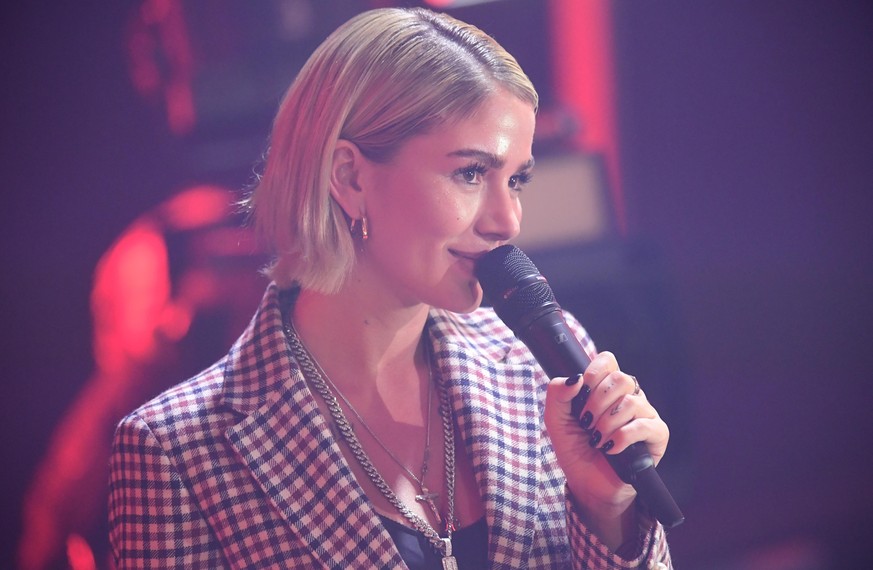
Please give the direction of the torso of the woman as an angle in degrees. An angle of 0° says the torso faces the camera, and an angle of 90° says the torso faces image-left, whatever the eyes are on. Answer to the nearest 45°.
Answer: approximately 315°
